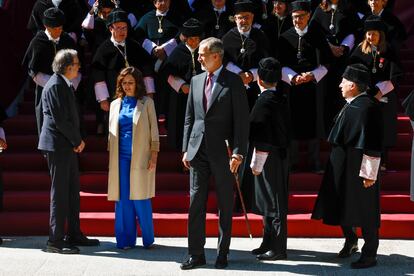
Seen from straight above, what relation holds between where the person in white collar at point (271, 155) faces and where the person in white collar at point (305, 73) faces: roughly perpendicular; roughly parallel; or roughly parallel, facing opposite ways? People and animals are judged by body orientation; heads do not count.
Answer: roughly perpendicular

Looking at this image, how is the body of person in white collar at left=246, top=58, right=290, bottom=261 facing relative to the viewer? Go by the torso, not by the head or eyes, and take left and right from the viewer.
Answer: facing to the left of the viewer

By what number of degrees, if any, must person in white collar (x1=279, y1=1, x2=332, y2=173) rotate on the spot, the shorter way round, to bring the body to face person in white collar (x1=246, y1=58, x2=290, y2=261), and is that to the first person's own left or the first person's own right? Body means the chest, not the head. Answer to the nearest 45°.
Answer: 0° — they already face them

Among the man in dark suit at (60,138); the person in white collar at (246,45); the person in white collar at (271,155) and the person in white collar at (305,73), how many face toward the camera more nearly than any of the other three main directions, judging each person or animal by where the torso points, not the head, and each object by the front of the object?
2

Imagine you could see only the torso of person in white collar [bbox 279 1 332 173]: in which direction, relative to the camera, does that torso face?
toward the camera

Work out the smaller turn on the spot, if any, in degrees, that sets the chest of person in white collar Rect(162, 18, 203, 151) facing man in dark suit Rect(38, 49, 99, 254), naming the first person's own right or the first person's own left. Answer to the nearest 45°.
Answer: approximately 90° to the first person's own right

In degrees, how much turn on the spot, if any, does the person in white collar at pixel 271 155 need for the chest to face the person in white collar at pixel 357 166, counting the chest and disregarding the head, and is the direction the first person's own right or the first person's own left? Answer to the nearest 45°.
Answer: approximately 180°

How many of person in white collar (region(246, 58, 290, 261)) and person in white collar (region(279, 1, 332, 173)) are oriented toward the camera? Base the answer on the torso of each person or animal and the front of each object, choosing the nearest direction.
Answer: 1

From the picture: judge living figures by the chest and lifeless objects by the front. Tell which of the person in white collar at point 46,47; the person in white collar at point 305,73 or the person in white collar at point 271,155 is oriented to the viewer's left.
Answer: the person in white collar at point 271,155

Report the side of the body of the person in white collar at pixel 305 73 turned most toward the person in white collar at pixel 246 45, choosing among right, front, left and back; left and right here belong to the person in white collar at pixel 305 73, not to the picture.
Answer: right

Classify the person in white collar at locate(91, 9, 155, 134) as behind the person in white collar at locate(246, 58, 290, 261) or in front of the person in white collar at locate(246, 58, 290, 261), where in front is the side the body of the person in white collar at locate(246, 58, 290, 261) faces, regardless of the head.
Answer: in front

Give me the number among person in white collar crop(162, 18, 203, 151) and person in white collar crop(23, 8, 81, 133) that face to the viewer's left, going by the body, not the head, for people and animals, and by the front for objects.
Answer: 0

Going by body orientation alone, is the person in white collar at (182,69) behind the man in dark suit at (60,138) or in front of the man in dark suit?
in front
